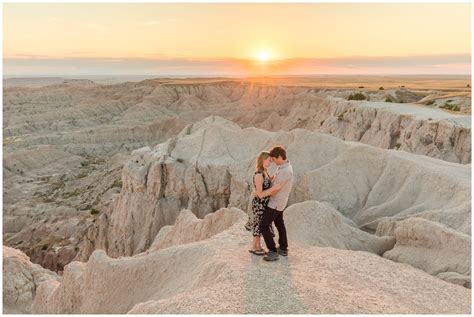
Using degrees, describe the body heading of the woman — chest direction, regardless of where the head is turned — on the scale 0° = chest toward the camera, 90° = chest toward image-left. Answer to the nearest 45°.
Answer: approximately 270°

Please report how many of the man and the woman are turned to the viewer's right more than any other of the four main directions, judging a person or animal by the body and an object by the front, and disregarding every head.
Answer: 1

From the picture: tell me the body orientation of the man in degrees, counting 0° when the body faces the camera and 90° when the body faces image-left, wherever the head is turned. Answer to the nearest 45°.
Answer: approximately 90°

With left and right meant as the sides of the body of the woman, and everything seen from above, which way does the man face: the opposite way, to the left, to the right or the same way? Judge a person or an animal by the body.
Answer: the opposite way

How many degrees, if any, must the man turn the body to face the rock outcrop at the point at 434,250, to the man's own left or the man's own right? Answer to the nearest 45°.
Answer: approximately 135° to the man's own right

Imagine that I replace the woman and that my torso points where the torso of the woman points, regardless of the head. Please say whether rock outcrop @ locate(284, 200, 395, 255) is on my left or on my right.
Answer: on my left

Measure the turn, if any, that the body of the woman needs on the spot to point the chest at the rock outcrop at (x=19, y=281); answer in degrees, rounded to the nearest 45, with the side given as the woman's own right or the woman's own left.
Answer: approximately 135° to the woman's own left

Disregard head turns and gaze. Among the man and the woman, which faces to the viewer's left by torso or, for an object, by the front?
the man

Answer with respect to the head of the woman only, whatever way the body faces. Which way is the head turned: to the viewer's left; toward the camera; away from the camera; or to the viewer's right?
to the viewer's right
